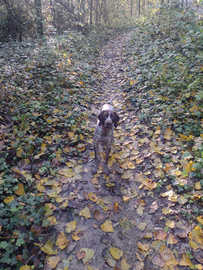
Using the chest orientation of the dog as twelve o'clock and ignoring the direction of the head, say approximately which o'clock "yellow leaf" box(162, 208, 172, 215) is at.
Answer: The yellow leaf is roughly at 11 o'clock from the dog.

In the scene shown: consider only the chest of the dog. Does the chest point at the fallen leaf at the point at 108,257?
yes

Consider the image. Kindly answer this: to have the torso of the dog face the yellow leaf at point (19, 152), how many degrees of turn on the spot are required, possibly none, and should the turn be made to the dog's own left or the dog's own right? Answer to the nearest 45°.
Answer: approximately 45° to the dog's own right

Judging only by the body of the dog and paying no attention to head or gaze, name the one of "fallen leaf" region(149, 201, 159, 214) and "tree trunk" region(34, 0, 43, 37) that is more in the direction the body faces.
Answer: the fallen leaf

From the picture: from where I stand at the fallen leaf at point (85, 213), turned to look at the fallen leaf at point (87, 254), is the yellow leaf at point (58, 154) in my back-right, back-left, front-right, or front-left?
back-right

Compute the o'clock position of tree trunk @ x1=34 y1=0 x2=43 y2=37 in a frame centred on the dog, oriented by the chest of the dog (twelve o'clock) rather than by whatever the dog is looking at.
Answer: The tree trunk is roughly at 5 o'clock from the dog.

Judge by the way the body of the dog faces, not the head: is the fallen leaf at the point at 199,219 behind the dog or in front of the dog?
in front

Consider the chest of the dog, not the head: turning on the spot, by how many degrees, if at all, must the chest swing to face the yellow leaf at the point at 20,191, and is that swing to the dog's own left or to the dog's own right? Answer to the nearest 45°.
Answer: approximately 45° to the dog's own right

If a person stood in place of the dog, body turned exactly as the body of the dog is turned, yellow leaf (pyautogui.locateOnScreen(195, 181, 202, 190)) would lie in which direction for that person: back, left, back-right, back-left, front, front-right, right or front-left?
front-left

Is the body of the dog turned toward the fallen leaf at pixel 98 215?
yes

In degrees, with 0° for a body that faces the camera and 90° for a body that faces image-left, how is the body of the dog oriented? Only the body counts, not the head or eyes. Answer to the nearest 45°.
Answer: approximately 0°

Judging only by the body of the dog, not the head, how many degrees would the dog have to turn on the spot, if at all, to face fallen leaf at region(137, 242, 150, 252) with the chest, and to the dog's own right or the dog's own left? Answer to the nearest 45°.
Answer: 0° — it already faces it

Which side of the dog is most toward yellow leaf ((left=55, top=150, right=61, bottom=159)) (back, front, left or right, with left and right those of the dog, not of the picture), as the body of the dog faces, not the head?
right

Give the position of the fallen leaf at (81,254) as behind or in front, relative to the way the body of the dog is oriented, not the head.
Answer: in front

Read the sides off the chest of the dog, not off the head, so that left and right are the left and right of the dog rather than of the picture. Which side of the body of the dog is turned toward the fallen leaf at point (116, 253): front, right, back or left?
front

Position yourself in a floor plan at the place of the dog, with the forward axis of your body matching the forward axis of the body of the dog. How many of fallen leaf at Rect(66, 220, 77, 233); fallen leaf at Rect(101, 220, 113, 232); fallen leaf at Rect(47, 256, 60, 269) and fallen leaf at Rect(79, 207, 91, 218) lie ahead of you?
4
